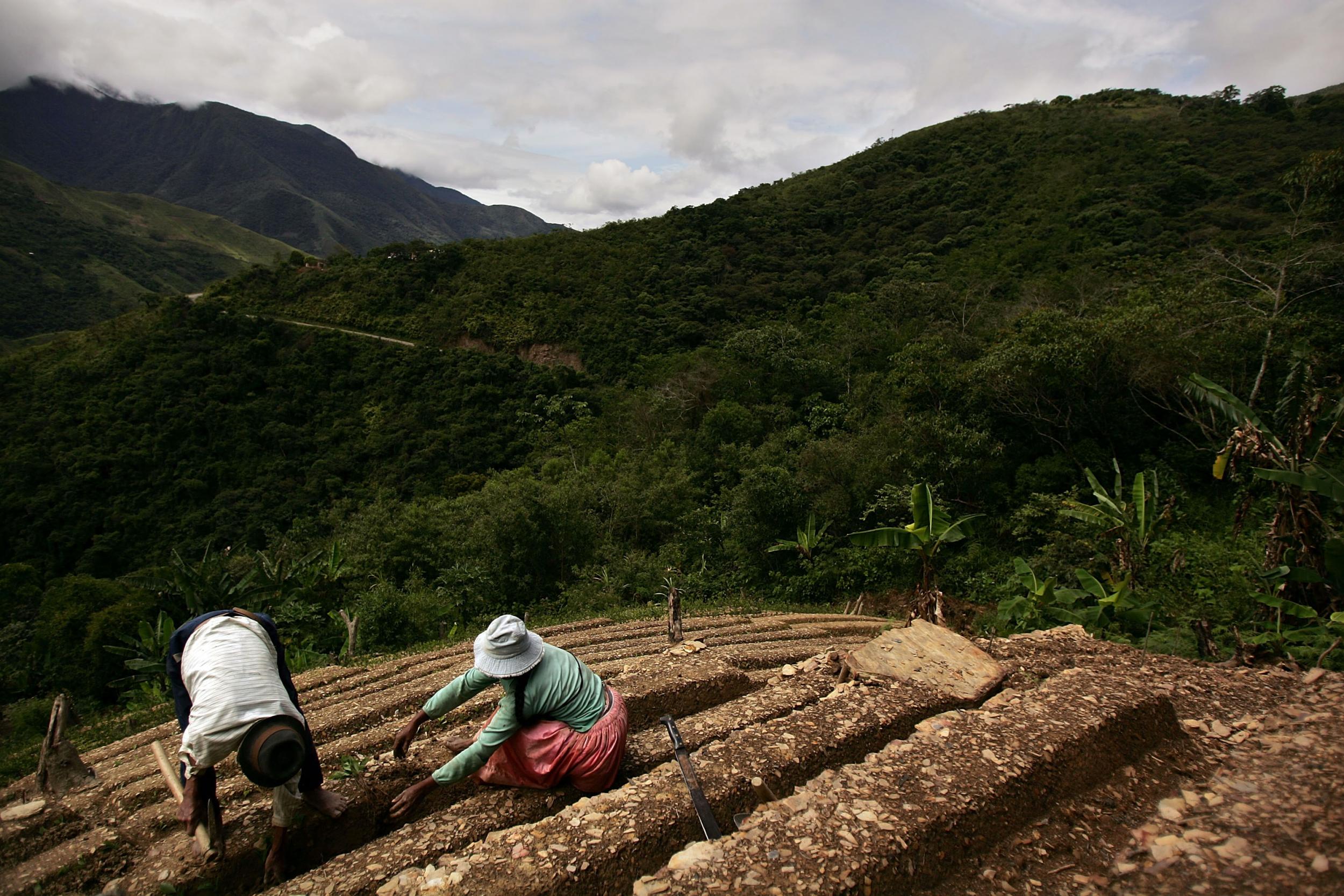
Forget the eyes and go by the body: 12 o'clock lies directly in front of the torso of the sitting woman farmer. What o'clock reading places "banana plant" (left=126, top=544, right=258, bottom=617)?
The banana plant is roughly at 2 o'clock from the sitting woman farmer.

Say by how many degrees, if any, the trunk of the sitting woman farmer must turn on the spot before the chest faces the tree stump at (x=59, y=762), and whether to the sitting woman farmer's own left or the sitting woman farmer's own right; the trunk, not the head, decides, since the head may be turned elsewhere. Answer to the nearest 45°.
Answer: approximately 45° to the sitting woman farmer's own right

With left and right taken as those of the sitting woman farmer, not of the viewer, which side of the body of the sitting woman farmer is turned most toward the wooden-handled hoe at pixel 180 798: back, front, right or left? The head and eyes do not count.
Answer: front

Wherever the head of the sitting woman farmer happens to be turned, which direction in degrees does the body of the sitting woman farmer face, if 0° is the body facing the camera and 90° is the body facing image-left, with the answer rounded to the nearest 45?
approximately 90°

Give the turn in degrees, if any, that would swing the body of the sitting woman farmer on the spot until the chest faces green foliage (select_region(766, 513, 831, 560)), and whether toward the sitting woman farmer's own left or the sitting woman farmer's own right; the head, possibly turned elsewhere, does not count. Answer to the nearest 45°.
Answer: approximately 135° to the sitting woman farmer's own right

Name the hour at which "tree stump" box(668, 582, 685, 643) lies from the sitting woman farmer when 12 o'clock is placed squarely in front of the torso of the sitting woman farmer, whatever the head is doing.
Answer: The tree stump is roughly at 4 o'clock from the sitting woman farmer.

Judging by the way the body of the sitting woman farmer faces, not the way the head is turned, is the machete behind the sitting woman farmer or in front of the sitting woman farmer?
behind

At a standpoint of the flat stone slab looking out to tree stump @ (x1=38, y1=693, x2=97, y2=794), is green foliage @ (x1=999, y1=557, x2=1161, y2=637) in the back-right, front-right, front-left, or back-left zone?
back-right

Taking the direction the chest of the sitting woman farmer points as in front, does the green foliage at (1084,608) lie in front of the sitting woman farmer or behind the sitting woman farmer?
behind

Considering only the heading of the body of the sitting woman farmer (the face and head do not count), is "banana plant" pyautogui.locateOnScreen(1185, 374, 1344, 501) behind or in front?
behind
